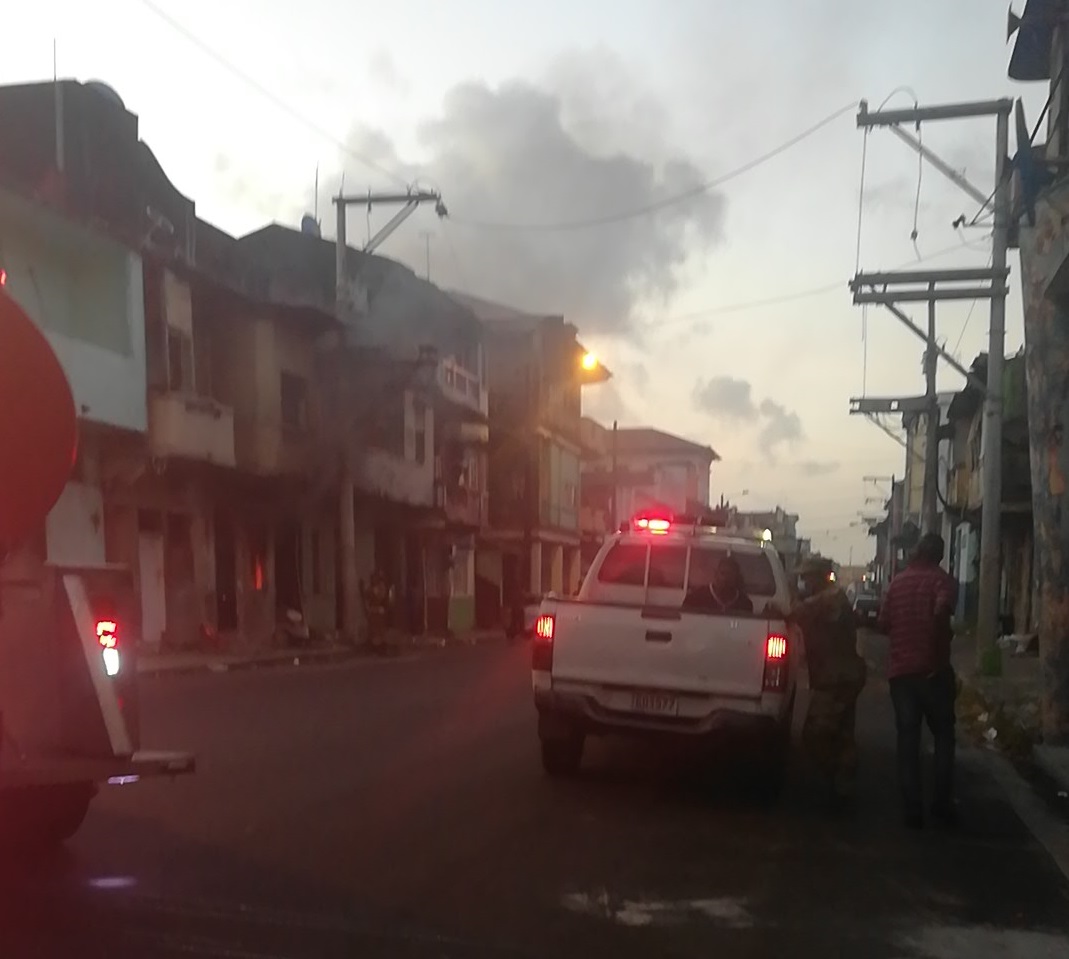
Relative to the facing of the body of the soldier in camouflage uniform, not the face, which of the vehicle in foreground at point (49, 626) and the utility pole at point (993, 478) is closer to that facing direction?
the vehicle in foreground

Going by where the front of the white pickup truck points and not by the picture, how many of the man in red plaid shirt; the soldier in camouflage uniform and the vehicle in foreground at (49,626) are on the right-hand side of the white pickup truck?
2

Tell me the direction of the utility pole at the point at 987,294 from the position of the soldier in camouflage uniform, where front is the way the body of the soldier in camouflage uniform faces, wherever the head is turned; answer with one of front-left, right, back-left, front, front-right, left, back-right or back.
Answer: right

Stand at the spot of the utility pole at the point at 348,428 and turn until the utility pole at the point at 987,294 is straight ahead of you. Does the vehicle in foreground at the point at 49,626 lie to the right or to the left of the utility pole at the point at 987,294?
right

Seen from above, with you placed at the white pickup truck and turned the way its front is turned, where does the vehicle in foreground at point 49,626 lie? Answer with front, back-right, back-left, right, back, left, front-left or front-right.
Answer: back-left

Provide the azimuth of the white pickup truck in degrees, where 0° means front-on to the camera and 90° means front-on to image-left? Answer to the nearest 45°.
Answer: approximately 180°

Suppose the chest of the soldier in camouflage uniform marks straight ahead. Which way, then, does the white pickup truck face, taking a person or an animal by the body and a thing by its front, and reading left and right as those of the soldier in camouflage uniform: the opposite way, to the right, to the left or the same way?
to the right

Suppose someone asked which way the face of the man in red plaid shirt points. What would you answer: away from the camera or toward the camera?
away from the camera

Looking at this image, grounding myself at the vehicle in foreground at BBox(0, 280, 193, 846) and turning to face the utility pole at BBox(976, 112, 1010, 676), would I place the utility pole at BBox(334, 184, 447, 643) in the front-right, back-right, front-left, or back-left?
front-left

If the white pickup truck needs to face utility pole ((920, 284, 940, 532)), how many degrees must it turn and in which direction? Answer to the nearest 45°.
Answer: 0° — it already faces it

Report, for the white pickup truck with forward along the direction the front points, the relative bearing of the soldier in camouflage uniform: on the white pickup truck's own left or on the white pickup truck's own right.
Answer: on the white pickup truck's own right

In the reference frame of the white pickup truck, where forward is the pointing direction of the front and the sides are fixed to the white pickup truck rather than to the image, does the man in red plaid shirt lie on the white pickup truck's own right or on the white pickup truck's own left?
on the white pickup truck's own right

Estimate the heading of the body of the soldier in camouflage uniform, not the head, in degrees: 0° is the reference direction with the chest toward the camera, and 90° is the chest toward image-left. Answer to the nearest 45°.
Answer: approximately 90°
